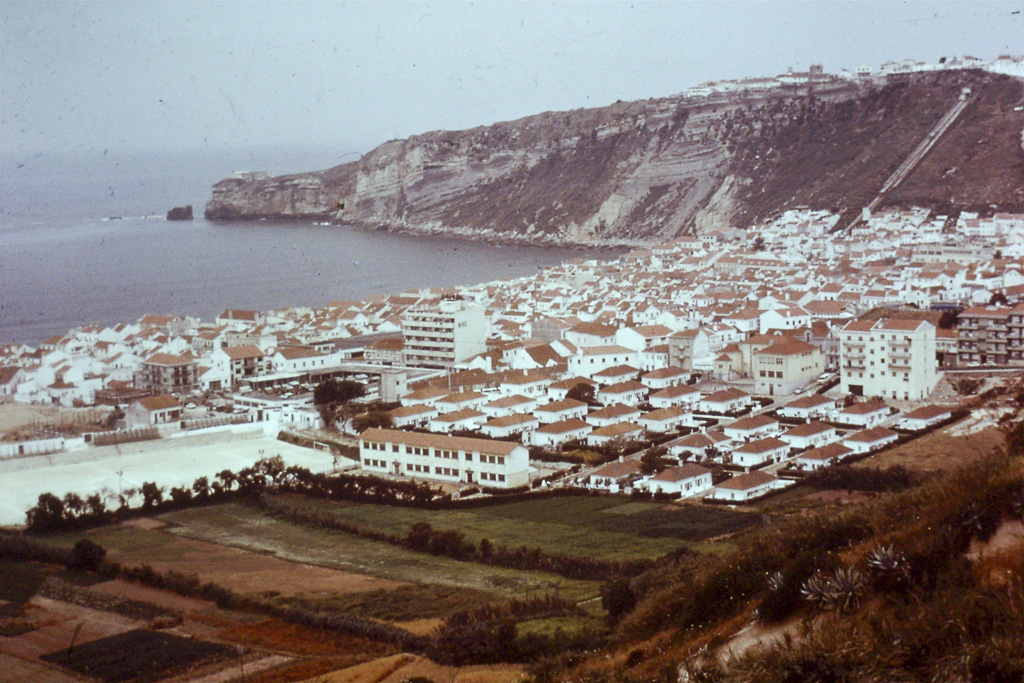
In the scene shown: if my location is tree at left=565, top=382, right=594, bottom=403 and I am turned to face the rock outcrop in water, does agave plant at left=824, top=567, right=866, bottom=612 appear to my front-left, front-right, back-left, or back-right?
back-left

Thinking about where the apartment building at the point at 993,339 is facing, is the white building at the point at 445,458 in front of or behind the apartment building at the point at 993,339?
in front

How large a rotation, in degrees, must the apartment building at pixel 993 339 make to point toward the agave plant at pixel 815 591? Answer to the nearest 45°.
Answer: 0° — it already faces it

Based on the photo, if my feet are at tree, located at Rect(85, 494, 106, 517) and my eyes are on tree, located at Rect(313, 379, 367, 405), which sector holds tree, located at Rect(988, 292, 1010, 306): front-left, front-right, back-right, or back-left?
front-right

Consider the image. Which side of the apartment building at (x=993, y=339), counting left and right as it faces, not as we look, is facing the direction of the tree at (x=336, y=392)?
right

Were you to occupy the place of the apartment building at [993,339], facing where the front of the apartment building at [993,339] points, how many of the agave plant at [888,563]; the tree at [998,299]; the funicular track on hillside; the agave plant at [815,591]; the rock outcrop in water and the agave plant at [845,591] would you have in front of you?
3

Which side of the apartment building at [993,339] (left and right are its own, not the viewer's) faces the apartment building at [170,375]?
right

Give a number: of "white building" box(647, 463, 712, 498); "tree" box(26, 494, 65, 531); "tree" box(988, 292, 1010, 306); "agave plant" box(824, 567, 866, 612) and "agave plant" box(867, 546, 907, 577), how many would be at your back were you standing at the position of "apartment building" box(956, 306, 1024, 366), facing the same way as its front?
1

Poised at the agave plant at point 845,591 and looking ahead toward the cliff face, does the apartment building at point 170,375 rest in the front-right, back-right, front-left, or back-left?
front-left

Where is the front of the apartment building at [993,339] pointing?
toward the camera

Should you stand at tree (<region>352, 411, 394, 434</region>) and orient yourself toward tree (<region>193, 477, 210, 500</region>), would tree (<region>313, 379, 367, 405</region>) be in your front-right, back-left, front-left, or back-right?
back-right

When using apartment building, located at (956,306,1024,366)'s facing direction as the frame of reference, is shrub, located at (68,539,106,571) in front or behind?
in front

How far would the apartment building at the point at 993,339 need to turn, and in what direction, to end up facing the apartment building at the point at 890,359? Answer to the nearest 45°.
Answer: approximately 45° to its right

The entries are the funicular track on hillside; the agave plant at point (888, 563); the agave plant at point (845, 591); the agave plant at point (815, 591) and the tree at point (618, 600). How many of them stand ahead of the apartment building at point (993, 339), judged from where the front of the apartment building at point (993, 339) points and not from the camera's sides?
4

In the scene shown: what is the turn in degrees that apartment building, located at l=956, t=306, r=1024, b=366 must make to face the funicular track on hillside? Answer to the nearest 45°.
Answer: approximately 180°

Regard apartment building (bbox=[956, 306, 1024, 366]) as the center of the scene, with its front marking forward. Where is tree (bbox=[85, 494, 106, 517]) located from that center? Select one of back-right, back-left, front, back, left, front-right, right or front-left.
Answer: front-right

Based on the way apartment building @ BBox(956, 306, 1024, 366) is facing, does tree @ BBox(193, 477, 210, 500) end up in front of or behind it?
in front

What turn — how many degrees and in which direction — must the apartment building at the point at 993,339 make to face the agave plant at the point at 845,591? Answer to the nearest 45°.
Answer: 0° — it already faces it

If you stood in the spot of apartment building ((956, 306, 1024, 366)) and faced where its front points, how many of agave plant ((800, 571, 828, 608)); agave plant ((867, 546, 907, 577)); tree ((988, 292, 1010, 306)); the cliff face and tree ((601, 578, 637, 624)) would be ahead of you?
3

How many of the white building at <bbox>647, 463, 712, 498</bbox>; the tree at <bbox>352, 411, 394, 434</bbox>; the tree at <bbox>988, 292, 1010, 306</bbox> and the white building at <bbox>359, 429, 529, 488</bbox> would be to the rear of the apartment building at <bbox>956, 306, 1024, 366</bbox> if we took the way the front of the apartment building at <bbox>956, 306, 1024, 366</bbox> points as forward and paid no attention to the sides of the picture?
1
